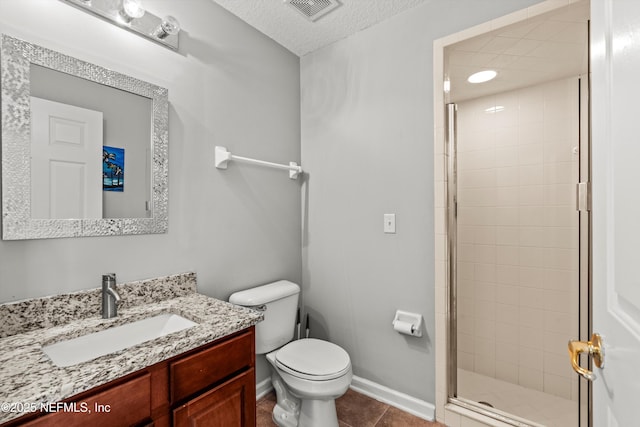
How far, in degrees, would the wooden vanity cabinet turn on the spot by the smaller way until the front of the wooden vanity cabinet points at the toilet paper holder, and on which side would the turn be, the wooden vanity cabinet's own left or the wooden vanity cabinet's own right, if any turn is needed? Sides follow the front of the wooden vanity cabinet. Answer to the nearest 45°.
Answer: approximately 45° to the wooden vanity cabinet's own left

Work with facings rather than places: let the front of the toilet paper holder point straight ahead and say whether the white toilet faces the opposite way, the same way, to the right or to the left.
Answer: to the left

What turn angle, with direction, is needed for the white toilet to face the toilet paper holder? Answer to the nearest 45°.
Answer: approximately 45° to its left

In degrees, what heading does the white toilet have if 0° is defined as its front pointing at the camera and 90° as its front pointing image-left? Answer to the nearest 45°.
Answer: approximately 315°

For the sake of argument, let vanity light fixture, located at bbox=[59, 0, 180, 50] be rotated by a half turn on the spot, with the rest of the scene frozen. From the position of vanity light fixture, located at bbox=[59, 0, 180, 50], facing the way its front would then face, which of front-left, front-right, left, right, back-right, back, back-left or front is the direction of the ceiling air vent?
back-right

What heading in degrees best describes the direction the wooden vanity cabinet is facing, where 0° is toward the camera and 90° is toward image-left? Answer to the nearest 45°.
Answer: approximately 315°

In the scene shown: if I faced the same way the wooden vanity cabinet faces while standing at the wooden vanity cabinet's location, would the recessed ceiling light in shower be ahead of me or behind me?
ahead
